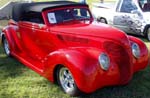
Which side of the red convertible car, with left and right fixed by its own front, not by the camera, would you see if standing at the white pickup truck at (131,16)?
left

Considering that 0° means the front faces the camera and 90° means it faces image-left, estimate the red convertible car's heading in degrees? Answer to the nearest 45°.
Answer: approximately 315°
